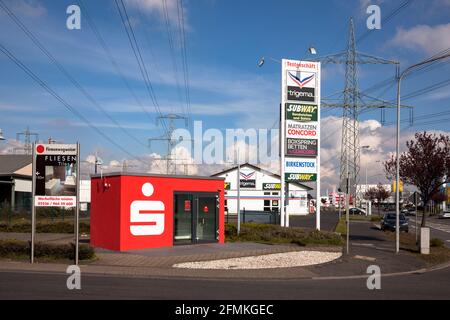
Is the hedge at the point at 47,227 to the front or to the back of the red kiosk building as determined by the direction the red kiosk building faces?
to the back

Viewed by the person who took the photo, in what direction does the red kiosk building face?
facing the viewer and to the right of the viewer

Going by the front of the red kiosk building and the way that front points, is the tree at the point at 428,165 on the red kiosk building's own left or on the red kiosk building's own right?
on the red kiosk building's own left
